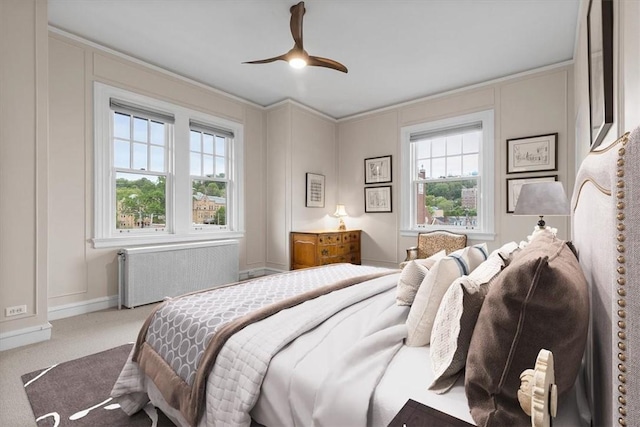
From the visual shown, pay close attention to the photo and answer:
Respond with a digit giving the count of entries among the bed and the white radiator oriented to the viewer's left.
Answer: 1

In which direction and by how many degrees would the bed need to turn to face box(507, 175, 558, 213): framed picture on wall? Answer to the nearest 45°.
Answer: approximately 135° to its right

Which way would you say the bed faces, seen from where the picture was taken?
facing to the left of the viewer

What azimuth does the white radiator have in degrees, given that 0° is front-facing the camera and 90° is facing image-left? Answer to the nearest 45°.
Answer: approximately 315°

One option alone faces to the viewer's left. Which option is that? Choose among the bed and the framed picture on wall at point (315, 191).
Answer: the bed

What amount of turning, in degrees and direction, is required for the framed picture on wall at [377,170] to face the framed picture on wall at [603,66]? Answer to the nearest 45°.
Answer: approximately 45° to its left

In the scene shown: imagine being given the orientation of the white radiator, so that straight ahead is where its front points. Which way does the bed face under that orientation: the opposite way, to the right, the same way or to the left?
the opposite way

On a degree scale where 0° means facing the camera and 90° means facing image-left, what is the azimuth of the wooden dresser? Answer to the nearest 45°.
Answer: approximately 315°

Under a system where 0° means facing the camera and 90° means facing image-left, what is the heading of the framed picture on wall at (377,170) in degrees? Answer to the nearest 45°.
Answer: approximately 45°

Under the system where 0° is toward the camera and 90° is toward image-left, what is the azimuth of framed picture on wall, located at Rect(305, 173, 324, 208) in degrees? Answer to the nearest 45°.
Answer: approximately 315°
